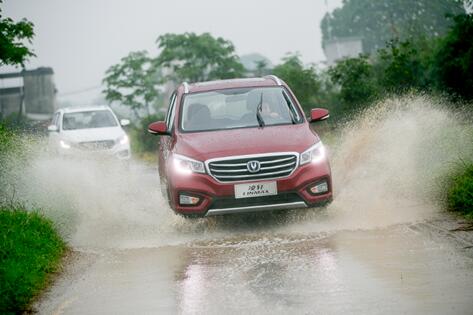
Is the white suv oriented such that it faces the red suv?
yes

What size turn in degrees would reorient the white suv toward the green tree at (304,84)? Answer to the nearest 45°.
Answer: approximately 135° to its left

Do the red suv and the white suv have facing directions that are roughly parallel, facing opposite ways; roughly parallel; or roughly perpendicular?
roughly parallel

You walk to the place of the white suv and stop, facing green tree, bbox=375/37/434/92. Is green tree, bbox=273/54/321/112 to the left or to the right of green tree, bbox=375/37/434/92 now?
left

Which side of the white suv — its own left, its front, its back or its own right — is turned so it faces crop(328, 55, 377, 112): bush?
left

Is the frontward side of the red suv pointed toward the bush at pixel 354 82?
no

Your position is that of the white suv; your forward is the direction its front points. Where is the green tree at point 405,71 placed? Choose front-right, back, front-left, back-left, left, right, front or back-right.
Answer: left

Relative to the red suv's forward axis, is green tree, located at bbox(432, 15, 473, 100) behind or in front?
behind

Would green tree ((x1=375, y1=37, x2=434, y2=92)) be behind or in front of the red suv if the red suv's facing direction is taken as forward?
behind

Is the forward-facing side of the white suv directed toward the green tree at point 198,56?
no

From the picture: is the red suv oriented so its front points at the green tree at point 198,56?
no

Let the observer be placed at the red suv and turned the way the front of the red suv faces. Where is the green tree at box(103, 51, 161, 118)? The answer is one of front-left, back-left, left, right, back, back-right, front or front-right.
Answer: back

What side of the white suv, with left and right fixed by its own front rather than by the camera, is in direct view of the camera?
front

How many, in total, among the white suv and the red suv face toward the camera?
2
